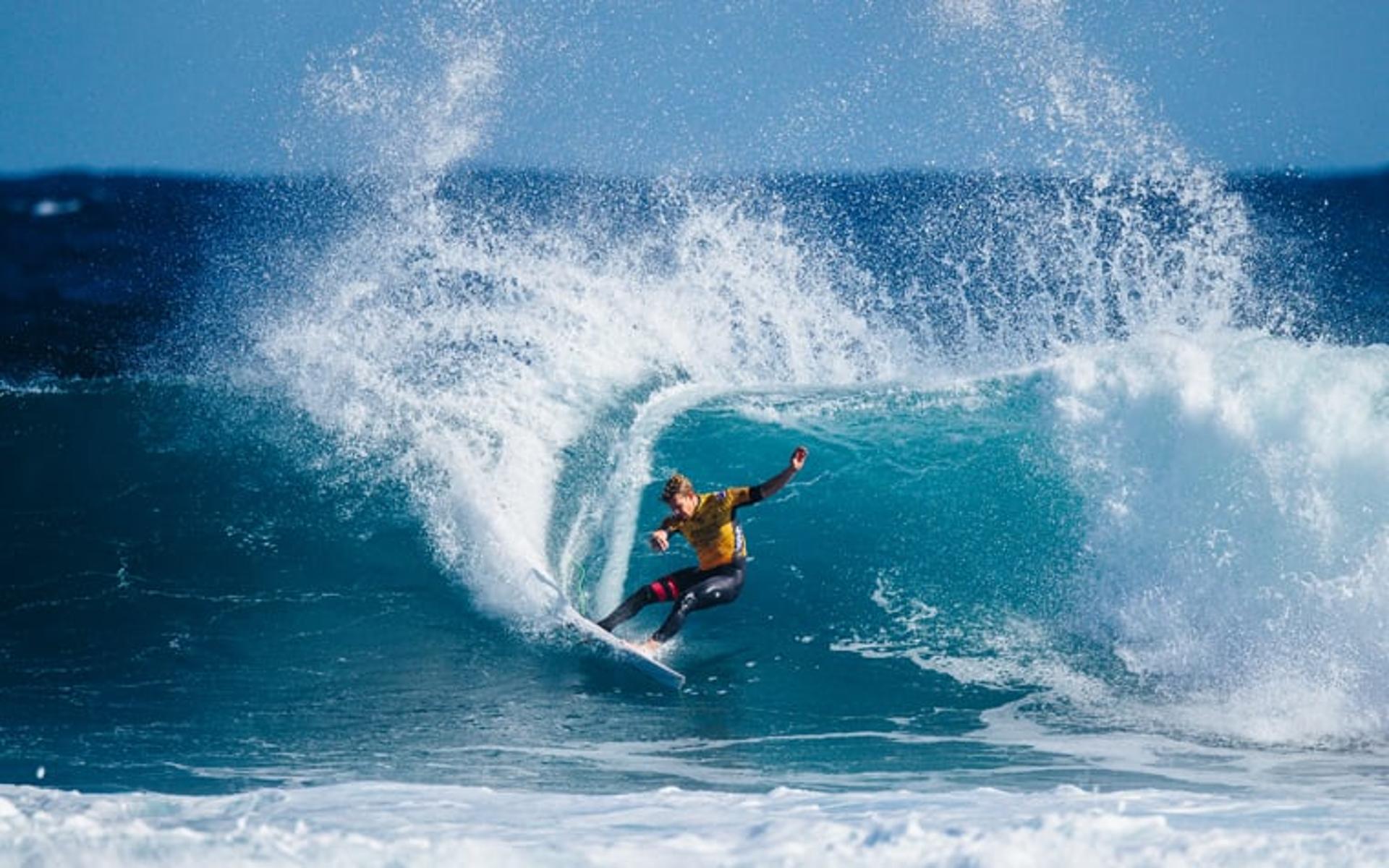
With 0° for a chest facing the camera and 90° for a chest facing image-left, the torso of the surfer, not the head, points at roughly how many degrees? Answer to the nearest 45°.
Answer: approximately 45°

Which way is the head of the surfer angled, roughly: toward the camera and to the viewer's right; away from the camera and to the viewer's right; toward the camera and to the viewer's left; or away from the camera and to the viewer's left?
toward the camera and to the viewer's left
